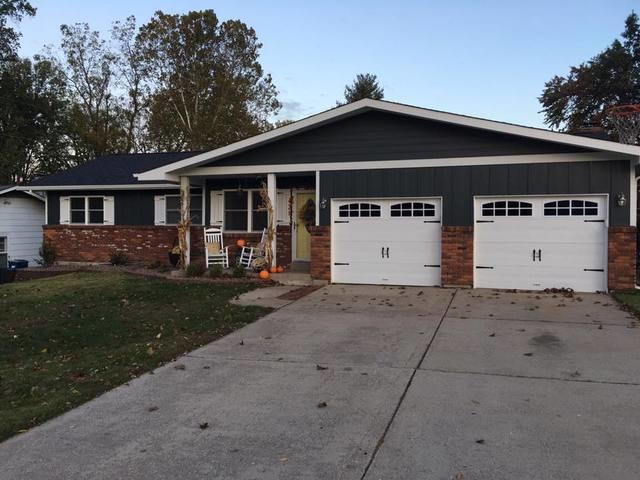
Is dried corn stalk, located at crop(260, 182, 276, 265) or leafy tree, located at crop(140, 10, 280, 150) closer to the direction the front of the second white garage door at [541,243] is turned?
the dried corn stalk

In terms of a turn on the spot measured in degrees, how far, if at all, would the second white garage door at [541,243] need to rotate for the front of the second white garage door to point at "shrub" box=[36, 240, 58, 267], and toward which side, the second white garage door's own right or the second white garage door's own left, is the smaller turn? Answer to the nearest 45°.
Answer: approximately 90° to the second white garage door's own right

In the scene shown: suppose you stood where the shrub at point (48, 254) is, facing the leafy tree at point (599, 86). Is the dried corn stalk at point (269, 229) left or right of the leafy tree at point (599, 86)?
right

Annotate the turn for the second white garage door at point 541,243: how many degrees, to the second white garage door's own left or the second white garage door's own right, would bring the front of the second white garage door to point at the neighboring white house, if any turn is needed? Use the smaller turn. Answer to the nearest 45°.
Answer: approximately 90° to the second white garage door's own right

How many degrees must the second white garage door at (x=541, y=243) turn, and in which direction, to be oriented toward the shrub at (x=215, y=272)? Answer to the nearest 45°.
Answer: approximately 90° to its right

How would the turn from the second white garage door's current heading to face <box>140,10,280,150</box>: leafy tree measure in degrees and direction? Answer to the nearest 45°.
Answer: approximately 135° to its right

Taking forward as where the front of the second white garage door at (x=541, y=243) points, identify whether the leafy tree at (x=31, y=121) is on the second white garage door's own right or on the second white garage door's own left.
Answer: on the second white garage door's own right

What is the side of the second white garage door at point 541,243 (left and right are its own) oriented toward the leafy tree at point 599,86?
back

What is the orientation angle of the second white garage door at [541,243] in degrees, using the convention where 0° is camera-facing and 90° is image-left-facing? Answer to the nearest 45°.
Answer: approximately 0°

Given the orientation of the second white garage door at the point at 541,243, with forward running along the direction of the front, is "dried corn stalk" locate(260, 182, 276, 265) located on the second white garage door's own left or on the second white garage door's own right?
on the second white garage door's own right

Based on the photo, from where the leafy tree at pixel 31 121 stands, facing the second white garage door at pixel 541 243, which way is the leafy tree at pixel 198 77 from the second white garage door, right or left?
left

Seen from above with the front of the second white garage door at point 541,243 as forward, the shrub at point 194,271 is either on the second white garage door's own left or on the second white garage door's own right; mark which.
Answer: on the second white garage door's own right
